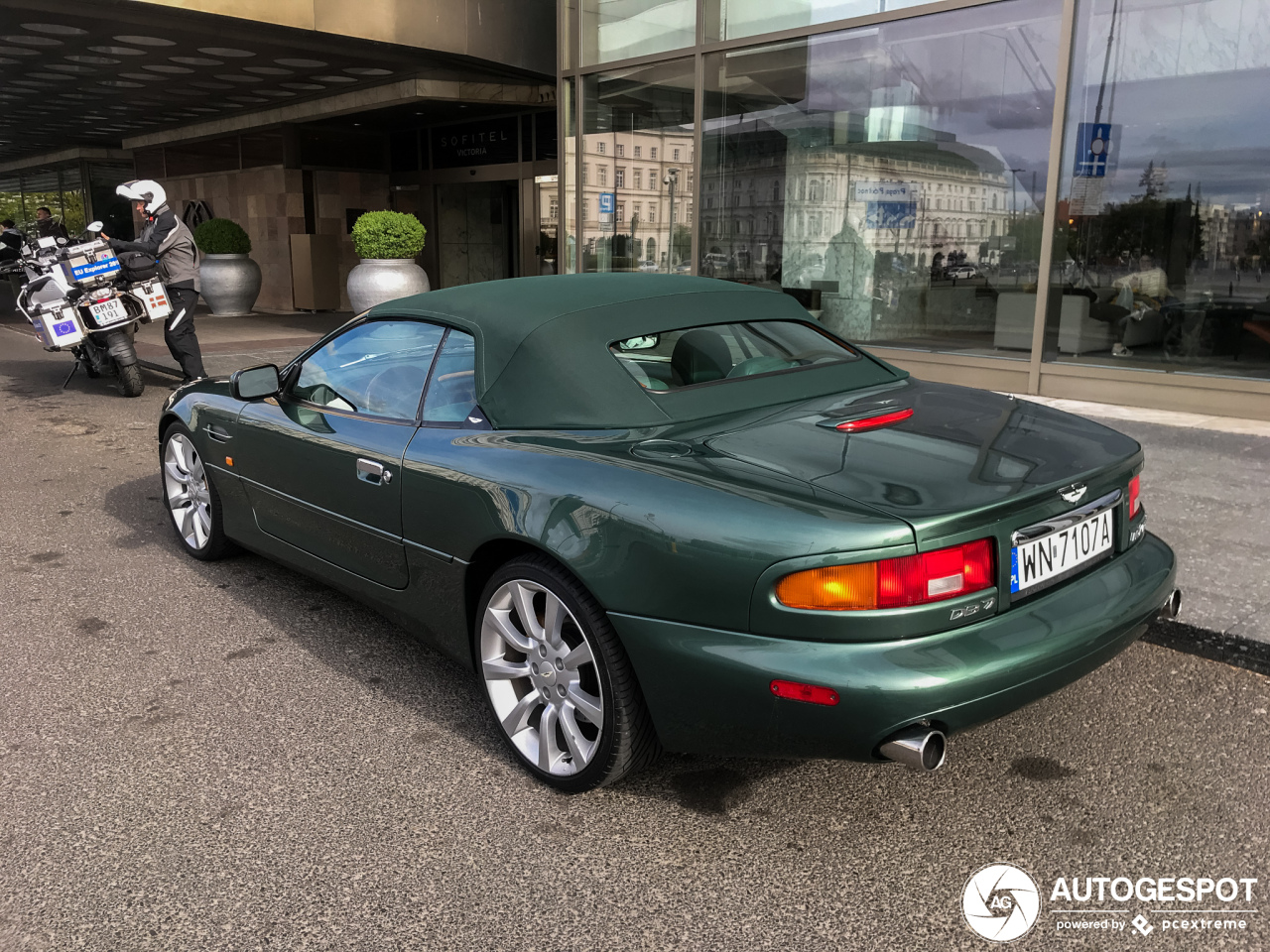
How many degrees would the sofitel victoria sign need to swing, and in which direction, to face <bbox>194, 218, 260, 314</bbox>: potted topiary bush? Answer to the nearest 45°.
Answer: approximately 45° to its right

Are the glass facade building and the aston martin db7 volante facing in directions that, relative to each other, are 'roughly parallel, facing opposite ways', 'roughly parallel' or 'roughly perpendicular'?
roughly perpendicular

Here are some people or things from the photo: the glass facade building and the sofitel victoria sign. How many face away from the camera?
0

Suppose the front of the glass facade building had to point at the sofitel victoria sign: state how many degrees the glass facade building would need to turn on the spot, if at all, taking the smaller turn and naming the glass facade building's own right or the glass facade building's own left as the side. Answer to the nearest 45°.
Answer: approximately 90° to the glass facade building's own right

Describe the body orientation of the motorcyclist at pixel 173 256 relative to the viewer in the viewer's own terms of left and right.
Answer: facing to the left of the viewer

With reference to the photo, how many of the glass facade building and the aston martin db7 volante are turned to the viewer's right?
0

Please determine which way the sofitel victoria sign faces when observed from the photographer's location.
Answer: facing the viewer and to the left of the viewer

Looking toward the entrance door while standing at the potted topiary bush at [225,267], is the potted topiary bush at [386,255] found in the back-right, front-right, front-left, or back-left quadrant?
front-right

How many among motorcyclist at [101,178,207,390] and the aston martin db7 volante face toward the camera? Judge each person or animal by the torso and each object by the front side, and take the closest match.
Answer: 0

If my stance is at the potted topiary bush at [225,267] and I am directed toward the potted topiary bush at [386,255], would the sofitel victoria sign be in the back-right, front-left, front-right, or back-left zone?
front-left

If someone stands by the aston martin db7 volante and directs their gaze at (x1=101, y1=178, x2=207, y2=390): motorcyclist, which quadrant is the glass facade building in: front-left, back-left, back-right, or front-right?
front-right

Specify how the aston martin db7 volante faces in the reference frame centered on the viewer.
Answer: facing away from the viewer and to the left of the viewer

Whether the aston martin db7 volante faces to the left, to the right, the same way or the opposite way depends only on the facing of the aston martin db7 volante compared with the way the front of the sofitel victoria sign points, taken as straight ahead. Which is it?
to the right

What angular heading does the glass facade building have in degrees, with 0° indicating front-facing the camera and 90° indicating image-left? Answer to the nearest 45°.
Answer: approximately 45°

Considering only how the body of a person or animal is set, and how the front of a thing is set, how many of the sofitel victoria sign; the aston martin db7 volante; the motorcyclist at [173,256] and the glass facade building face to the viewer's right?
0

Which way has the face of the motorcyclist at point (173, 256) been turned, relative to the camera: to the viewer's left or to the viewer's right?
to the viewer's left
